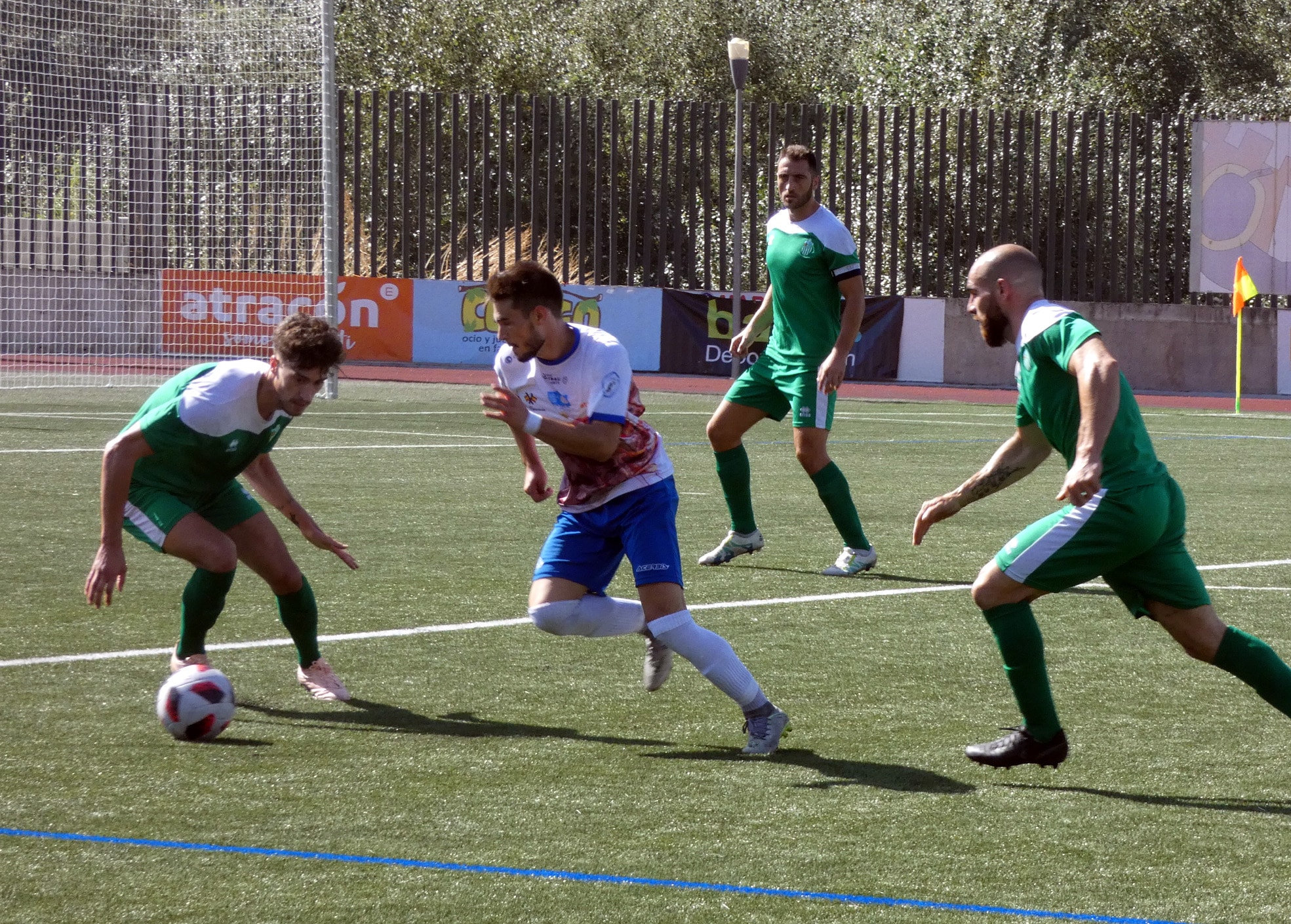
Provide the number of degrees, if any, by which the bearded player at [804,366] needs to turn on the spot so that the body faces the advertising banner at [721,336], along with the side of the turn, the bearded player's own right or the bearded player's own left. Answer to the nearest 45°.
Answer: approximately 135° to the bearded player's own right

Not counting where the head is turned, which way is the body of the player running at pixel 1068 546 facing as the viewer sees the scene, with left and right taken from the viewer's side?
facing to the left of the viewer

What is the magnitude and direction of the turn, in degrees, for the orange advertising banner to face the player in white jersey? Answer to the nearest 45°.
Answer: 0° — it already faces them

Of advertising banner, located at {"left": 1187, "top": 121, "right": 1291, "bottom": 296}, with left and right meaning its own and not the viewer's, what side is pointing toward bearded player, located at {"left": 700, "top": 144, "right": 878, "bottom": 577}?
front

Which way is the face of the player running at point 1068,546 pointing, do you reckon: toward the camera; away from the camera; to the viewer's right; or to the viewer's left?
to the viewer's left

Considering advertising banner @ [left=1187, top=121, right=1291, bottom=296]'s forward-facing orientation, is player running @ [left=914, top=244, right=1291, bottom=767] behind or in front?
in front

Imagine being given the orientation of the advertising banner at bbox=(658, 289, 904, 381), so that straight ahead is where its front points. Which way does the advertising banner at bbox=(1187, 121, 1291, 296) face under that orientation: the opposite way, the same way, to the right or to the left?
the same way

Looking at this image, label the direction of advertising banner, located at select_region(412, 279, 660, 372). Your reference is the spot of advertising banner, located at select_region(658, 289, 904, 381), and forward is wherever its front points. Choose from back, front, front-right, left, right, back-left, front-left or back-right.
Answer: right

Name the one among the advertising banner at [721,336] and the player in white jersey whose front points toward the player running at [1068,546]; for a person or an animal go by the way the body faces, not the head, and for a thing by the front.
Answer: the advertising banner

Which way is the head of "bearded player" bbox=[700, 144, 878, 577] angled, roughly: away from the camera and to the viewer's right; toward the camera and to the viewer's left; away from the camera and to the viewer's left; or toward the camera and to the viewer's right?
toward the camera and to the viewer's left

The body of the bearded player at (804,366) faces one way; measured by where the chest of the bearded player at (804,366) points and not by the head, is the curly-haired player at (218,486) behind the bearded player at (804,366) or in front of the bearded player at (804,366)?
in front

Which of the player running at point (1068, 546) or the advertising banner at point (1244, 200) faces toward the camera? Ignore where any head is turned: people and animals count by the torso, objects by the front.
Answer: the advertising banner

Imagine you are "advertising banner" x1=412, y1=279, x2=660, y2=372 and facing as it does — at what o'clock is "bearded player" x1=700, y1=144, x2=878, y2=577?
The bearded player is roughly at 12 o'clock from the advertising banner.

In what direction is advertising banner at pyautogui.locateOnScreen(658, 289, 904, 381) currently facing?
toward the camera

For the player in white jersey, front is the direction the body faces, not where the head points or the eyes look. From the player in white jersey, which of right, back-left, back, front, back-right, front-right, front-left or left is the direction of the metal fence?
back-right

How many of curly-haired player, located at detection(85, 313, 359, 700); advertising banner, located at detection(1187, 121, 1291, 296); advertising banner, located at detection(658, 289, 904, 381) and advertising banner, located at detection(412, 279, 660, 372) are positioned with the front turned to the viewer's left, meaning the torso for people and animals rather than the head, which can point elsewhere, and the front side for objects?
0

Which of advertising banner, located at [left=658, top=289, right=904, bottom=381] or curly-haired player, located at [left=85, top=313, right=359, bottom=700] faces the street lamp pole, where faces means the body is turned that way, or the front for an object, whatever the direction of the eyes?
the advertising banner

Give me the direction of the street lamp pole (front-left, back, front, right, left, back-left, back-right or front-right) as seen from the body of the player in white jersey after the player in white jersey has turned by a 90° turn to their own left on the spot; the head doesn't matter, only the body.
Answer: back-left

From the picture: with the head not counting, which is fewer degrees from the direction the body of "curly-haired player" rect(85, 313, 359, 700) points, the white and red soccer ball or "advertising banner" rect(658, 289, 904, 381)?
the white and red soccer ball

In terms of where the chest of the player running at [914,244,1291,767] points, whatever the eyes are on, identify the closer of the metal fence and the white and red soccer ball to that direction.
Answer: the white and red soccer ball

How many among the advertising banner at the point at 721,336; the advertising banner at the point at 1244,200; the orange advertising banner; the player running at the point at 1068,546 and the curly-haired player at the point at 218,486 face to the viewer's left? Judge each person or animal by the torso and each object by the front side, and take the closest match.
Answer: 1

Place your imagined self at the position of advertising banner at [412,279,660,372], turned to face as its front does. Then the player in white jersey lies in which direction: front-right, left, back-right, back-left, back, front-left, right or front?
front

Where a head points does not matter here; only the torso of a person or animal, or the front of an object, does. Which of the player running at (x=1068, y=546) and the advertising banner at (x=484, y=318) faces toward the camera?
the advertising banner
